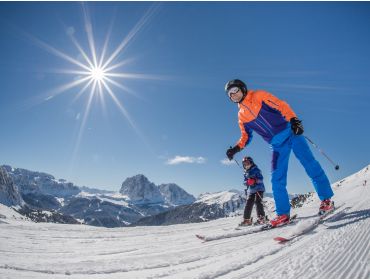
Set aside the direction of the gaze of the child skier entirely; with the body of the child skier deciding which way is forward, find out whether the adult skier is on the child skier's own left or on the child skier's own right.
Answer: on the child skier's own left

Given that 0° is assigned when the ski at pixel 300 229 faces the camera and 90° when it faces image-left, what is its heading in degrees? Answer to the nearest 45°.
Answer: approximately 45°

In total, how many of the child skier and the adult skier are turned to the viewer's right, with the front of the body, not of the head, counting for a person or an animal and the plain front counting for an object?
0

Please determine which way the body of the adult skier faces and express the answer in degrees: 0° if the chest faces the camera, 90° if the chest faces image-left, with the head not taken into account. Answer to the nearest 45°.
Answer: approximately 45°

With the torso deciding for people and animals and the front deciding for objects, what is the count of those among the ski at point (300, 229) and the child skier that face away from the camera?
0

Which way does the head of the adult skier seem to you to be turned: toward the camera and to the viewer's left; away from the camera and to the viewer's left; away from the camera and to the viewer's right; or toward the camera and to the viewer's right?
toward the camera and to the viewer's left

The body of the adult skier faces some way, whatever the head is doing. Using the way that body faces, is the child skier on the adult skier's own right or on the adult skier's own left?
on the adult skier's own right
